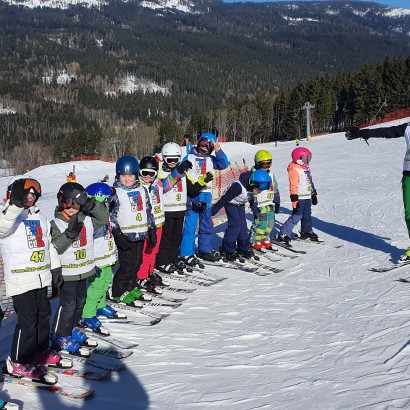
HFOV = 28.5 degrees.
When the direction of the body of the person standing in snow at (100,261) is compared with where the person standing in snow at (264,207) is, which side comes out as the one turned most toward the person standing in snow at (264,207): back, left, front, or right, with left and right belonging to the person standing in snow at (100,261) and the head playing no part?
left

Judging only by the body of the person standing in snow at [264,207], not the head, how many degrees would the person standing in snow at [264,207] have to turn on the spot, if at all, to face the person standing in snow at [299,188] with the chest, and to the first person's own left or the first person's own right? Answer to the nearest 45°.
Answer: approximately 90° to the first person's own left

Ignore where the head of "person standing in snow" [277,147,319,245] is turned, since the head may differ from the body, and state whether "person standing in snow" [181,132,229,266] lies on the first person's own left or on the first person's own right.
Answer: on the first person's own right

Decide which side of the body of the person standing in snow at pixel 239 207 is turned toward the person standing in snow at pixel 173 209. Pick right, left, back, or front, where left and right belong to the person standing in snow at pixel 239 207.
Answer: right

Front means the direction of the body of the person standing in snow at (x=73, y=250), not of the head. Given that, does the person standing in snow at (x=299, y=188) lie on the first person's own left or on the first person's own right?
on the first person's own left
